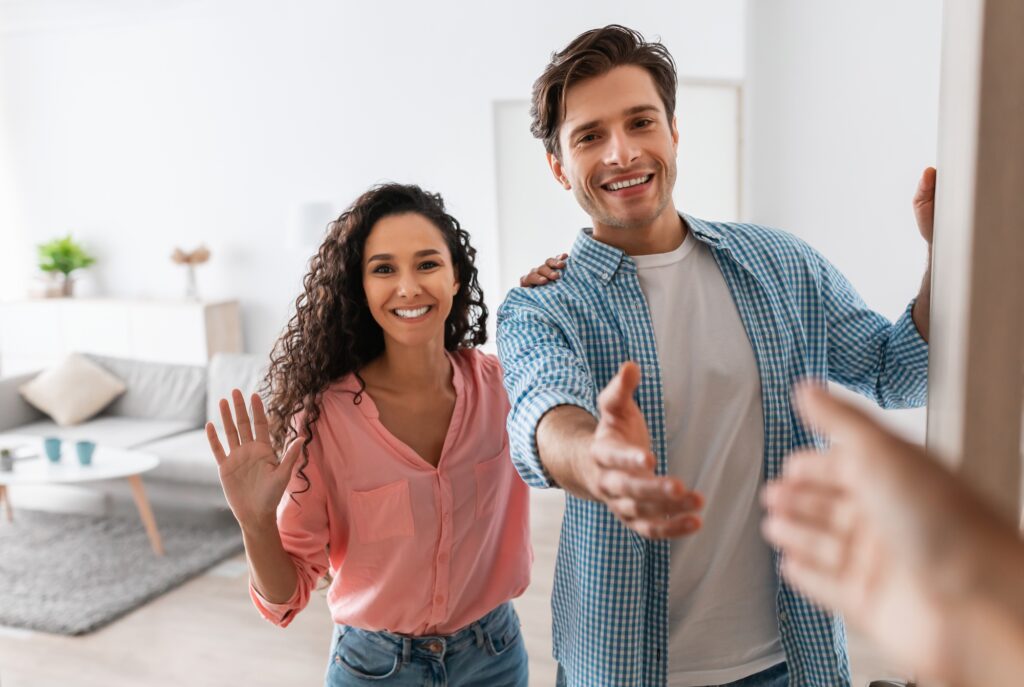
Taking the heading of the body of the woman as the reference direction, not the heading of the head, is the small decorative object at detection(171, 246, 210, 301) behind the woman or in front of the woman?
behind

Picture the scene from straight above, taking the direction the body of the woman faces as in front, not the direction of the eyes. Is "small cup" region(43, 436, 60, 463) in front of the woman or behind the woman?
behind

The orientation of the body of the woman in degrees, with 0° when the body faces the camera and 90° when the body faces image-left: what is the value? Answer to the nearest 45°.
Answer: approximately 0°

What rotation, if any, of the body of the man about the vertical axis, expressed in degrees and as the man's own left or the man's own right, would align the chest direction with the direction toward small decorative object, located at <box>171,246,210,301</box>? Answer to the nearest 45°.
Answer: approximately 135° to the man's own right

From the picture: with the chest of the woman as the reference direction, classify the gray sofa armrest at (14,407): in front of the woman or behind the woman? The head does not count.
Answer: behind

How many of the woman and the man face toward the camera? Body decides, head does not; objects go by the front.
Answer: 2
